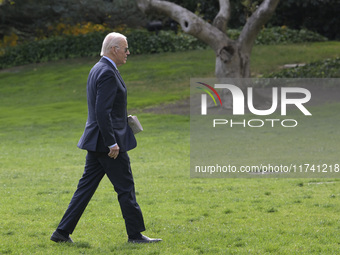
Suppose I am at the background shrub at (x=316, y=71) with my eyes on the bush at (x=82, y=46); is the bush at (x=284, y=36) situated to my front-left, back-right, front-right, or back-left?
front-right

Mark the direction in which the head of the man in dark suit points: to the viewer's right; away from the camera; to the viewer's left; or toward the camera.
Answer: to the viewer's right

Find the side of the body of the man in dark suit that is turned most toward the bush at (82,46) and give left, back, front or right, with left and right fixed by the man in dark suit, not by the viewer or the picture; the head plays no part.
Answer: left

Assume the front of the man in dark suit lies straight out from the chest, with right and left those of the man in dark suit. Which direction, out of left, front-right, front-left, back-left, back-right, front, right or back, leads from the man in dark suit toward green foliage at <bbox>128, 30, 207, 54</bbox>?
left

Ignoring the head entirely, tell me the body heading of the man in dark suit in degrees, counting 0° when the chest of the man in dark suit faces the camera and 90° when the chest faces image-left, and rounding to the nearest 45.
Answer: approximately 270°
